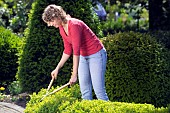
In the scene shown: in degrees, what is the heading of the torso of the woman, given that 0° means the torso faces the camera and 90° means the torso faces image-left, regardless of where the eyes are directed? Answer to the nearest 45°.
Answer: approximately 45°

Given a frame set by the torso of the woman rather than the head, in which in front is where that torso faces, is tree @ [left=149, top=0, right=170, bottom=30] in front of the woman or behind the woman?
behind

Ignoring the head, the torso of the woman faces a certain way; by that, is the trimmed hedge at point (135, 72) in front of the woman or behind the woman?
behind

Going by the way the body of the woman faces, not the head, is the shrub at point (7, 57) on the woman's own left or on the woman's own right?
on the woman's own right
